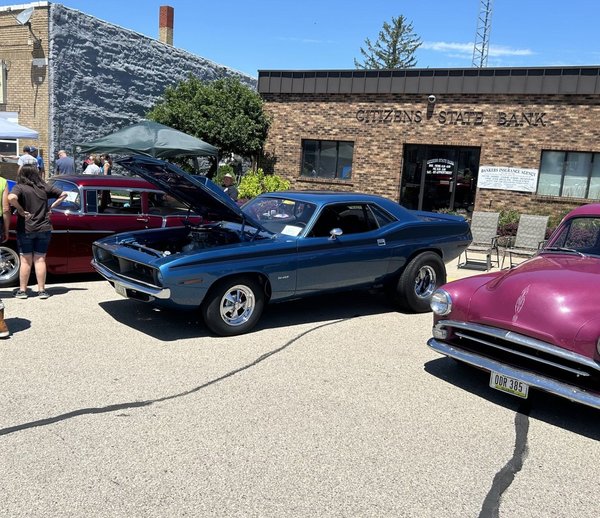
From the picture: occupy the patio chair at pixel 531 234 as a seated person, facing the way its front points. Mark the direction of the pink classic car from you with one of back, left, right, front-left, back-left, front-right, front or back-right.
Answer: front-left

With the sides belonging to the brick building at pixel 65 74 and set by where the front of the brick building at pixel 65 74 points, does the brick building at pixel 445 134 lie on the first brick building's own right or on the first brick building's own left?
on the first brick building's own left

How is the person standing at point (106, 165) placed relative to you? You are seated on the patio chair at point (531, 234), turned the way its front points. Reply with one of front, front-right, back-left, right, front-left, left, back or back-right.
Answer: front-right

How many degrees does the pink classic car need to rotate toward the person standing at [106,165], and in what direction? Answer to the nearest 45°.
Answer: approximately 90° to its right

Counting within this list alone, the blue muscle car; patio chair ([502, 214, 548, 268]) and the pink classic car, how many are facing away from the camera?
0

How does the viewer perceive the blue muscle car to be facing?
facing the viewer and to the left of the viewer

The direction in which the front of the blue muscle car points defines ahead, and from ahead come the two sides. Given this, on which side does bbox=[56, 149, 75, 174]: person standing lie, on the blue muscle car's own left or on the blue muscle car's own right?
on the blue muscle car's own right

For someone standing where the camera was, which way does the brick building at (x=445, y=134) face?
facing the viewer

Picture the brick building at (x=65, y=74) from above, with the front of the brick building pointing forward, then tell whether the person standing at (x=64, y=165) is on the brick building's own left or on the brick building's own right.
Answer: on the brick building's own left

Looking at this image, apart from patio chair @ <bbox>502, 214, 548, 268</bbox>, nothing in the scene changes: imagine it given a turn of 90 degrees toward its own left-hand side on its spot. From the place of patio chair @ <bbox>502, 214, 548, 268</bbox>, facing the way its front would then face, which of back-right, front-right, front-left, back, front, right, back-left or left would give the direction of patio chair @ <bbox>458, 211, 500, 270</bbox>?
back-right

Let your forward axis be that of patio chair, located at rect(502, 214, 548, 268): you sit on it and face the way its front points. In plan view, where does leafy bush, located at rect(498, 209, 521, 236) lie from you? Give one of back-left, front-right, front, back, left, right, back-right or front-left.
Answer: back-right

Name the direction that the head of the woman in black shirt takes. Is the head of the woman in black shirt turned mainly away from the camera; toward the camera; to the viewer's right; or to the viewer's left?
away from the camera
